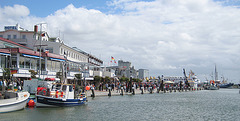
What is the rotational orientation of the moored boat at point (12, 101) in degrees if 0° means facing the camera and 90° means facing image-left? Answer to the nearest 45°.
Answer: approximately 270°

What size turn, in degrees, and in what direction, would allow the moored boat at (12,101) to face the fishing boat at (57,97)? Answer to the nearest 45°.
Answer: approximately 45° to its left
